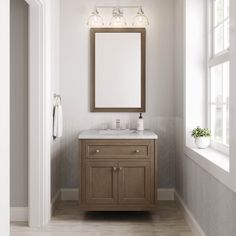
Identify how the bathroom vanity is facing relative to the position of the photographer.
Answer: facing the viewer

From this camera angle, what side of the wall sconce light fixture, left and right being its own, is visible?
front

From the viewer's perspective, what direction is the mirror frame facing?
toward the camera

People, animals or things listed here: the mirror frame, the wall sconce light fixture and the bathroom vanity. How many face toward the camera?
3

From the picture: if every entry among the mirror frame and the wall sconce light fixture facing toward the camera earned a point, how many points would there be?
2

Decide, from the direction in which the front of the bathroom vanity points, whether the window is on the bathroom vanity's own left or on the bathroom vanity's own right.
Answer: on the bathroom vanity's own left

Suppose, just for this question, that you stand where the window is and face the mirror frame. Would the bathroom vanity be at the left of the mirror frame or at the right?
left
